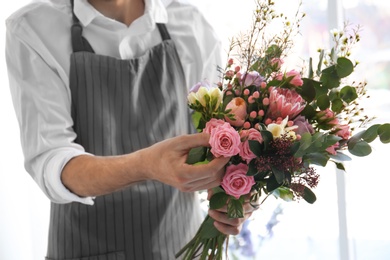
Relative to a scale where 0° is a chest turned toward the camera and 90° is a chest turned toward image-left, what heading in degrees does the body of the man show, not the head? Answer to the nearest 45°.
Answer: approximately 315°

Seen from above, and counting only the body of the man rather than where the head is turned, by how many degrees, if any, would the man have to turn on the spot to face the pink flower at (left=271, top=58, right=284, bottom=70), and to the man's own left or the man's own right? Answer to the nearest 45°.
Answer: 0° — they already face it
